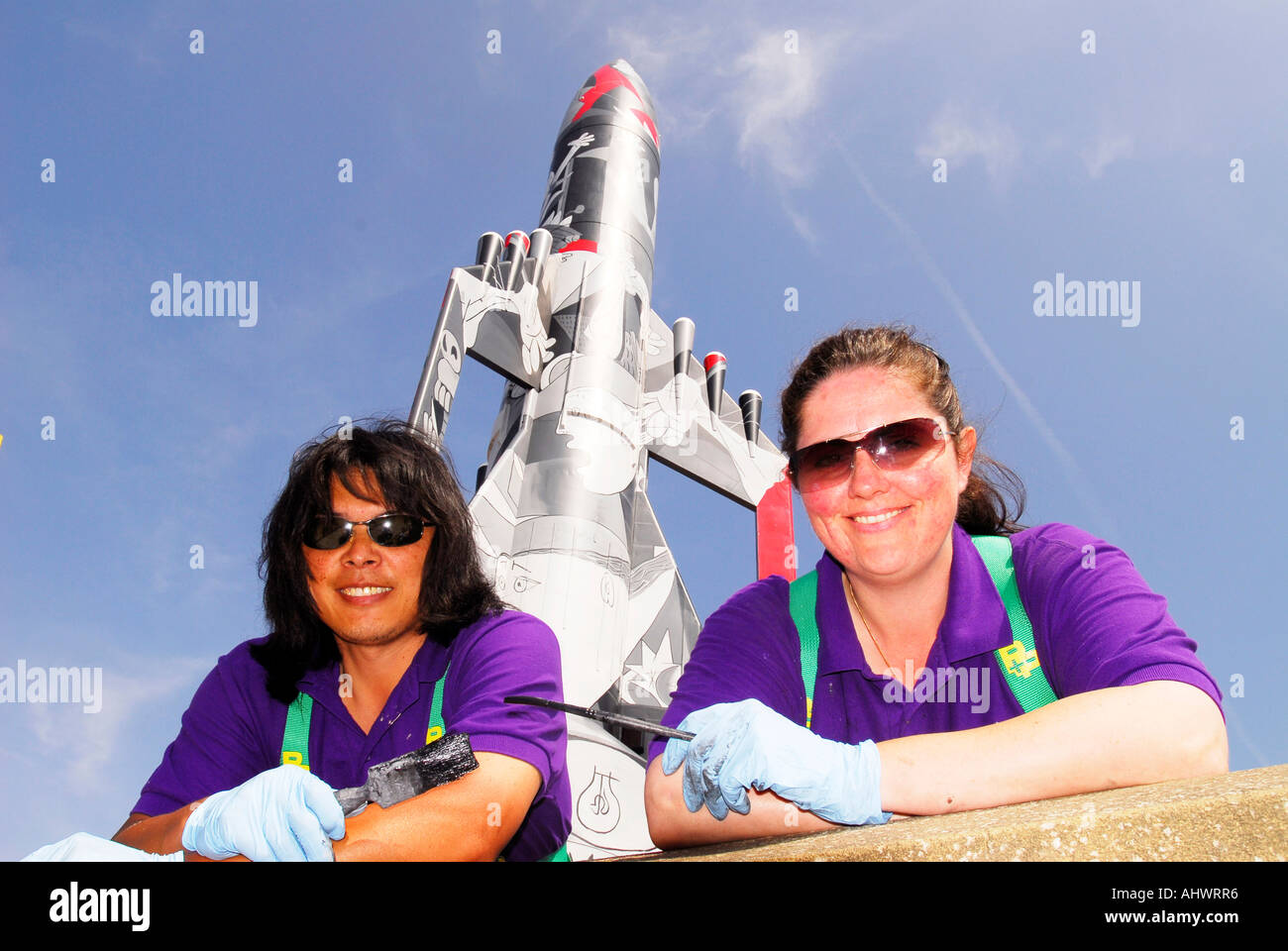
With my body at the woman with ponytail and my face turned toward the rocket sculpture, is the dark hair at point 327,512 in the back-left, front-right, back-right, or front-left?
front-left

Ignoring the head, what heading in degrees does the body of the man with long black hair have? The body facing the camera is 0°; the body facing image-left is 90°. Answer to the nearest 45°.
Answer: approximately 0°

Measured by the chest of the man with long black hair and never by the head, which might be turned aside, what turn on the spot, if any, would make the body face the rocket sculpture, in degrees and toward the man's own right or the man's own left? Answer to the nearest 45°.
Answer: approximately 180°

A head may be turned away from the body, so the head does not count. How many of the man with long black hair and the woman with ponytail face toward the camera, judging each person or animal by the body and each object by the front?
2

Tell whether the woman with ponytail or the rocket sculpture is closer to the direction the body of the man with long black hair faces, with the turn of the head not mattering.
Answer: the woman with ponytail

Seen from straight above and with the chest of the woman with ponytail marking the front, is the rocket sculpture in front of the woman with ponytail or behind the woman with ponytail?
behind

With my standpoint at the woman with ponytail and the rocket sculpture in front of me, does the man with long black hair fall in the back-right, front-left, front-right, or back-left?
front-left

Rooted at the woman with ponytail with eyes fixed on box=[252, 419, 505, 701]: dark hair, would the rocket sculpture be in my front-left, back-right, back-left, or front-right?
front-right

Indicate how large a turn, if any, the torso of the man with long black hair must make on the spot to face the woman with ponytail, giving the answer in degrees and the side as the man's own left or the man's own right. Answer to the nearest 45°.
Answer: approximately 45° to the man's own left

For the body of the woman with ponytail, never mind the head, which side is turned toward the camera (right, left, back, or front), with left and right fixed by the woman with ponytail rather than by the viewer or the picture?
front

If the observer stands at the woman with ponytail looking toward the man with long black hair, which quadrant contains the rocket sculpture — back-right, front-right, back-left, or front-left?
front-right
